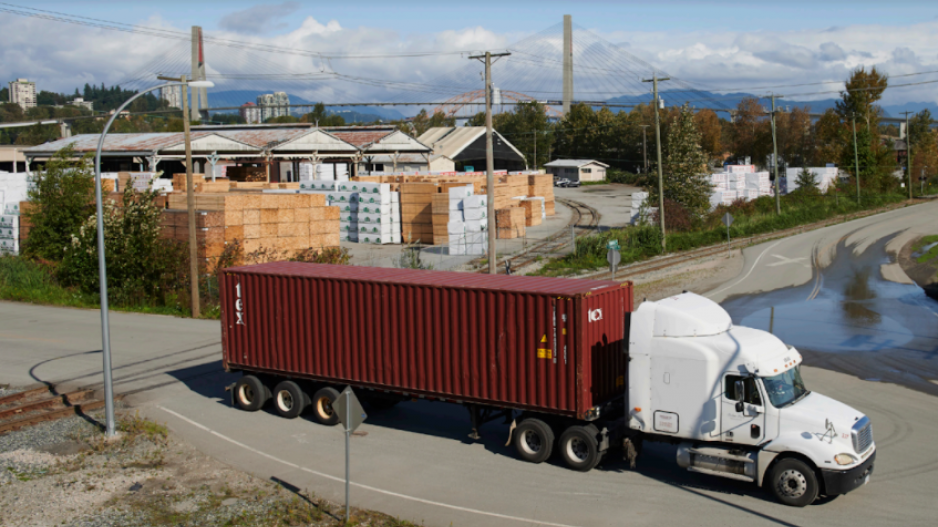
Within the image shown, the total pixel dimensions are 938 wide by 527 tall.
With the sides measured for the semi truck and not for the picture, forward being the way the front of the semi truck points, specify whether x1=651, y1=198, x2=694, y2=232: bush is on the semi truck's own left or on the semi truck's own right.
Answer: on the semi truck's own left

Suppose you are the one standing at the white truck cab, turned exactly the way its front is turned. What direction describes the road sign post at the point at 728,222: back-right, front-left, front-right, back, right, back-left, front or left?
back-left

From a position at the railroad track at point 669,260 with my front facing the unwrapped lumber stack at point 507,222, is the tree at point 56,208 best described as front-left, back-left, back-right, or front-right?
front-left

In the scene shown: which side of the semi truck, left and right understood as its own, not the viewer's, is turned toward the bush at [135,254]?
back

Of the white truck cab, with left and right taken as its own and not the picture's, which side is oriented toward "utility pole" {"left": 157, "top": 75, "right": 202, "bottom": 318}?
back

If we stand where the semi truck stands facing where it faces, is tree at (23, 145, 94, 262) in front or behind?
behind

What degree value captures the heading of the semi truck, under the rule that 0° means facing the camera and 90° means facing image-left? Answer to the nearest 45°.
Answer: approximately 315°

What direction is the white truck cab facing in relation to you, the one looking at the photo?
facing the viewer and to the right of the viewer

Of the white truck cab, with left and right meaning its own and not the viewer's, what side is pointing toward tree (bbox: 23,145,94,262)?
back
